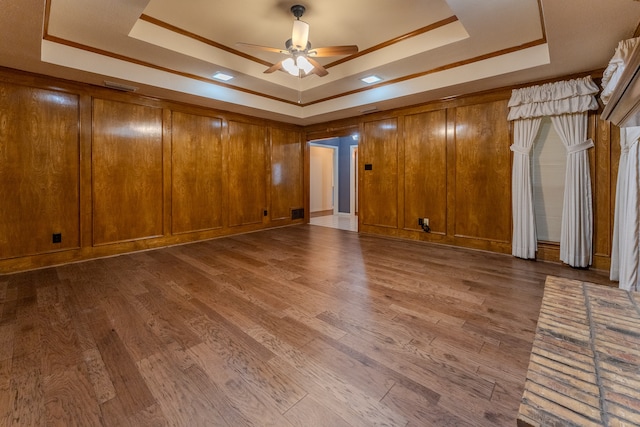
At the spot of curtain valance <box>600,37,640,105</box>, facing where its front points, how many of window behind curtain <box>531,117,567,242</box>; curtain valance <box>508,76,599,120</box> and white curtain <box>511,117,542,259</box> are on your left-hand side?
0

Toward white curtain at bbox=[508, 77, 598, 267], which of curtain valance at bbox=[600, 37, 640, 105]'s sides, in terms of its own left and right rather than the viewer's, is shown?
right

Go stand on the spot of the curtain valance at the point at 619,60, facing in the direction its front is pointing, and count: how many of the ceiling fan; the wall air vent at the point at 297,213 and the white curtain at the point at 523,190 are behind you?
0

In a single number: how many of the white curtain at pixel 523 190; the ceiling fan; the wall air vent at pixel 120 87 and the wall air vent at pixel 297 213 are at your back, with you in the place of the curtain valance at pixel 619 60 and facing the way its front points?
0

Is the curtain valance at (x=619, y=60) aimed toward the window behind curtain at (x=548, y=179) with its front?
no

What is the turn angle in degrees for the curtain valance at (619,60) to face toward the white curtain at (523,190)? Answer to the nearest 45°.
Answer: approximately 45° to its right

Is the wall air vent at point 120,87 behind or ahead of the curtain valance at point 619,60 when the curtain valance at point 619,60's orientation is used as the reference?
ahead

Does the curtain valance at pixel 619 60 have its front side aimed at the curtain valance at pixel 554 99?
no

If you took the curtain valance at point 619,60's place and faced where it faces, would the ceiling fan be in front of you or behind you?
in front

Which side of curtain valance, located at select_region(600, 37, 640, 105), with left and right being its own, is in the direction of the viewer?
left
